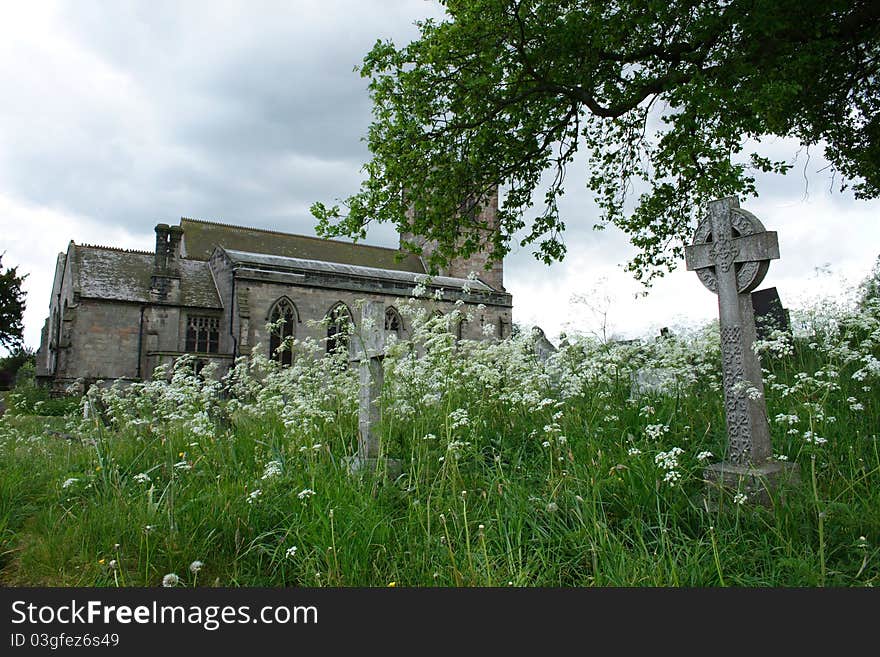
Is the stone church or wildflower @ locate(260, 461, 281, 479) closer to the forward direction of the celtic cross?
the wildflower

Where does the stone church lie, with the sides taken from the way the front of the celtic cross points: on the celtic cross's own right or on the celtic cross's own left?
on the celtic cross's own right

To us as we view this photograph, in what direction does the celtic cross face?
facing the viewer and to the left of the viewer

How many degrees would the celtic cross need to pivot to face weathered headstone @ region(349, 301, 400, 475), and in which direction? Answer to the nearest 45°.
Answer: approximately 45° to its right

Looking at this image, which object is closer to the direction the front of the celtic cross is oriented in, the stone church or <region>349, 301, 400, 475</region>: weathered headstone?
the weathered headstone
